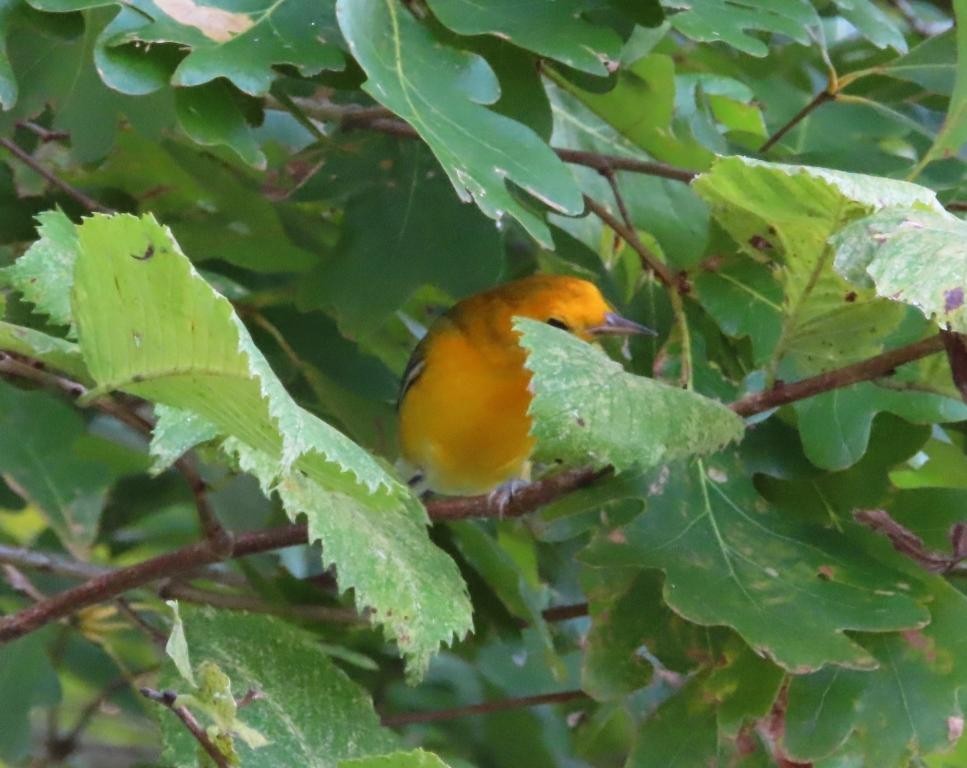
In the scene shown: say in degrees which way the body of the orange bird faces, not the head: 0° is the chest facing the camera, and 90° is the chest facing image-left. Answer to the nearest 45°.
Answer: approximately 315°

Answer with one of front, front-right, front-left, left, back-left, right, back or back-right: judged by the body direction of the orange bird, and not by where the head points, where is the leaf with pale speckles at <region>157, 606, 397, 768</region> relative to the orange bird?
front-right

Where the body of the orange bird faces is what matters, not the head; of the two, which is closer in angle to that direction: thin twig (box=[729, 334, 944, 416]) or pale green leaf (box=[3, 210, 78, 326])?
the thin twig

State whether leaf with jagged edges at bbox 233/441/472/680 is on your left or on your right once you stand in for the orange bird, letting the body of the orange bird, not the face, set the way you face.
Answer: on your right
